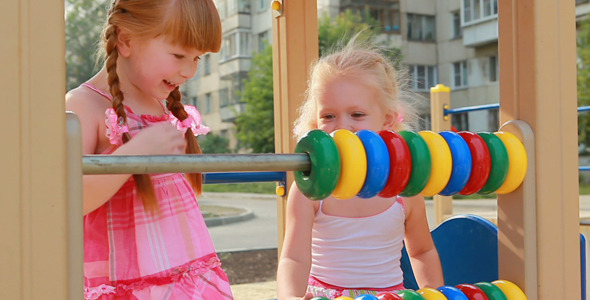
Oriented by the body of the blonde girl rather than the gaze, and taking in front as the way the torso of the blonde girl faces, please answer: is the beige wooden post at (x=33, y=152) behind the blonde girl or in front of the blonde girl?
in front

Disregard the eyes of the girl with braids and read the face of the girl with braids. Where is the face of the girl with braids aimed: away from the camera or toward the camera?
toward the camera

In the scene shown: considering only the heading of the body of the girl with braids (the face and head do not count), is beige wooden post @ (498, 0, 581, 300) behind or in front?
in front

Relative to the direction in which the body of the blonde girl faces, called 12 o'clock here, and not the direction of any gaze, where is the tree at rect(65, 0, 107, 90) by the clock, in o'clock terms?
The tree is roughly at 5 o'clock from the blonde girl.

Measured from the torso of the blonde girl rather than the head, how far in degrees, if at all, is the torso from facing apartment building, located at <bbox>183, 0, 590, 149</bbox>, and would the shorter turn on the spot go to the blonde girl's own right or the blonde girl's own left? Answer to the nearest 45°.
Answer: approximately 180°

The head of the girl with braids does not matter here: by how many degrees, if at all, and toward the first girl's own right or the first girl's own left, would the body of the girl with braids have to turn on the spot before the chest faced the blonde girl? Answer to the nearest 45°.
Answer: approximately 45° to the first girl's own left

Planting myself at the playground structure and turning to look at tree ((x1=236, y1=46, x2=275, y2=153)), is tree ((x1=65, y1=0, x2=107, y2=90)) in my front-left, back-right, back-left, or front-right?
front-left

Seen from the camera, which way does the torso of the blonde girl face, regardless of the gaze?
toward the camera

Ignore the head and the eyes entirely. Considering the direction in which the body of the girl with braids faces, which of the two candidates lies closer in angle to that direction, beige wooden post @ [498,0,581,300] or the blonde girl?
the beige wooden post

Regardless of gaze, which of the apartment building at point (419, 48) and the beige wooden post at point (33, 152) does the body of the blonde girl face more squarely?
the beige wooden post

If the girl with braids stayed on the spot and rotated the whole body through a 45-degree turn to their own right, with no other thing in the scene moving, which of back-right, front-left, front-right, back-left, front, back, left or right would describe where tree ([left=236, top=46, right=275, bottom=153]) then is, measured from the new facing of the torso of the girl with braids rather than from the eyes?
back

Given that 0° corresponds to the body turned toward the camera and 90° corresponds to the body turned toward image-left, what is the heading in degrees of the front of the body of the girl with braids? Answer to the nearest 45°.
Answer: approximately 315°

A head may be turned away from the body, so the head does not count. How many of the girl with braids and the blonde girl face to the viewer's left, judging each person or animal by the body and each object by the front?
0

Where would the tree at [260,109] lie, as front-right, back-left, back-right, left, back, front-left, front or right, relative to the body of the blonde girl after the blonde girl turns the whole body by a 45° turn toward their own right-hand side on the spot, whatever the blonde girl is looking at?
back-right
